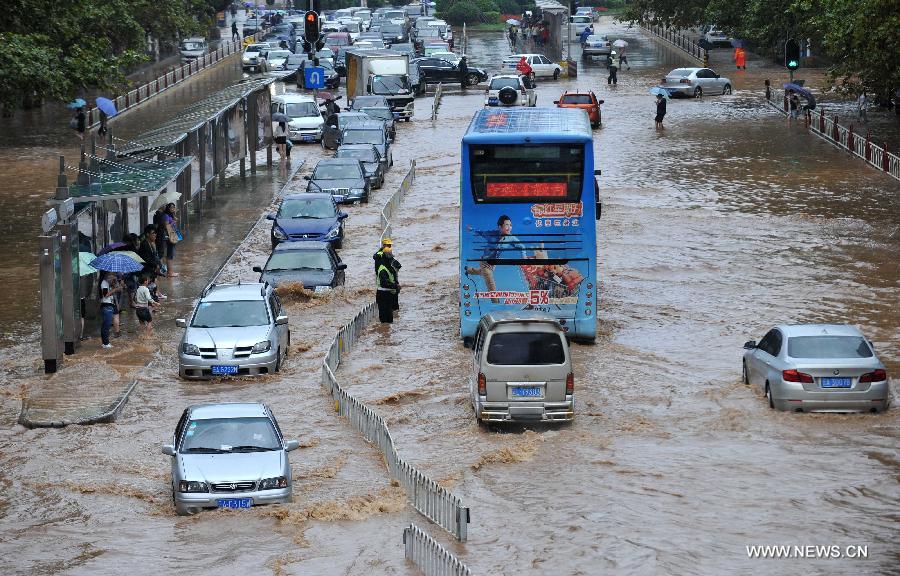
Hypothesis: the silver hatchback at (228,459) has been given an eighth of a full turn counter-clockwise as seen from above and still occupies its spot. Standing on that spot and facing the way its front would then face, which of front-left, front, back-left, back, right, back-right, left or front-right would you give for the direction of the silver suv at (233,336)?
back-left

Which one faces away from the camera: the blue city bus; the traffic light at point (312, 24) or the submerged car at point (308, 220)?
the blue city bus

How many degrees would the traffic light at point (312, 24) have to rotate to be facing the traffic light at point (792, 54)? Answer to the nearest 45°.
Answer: approximately 90° to its left

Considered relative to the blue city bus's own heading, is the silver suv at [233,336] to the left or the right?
on its left

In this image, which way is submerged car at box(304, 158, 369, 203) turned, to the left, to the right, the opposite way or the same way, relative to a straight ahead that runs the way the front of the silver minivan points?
the opposite way

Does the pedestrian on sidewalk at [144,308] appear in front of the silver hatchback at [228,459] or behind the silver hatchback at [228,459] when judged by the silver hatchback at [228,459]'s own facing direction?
behind

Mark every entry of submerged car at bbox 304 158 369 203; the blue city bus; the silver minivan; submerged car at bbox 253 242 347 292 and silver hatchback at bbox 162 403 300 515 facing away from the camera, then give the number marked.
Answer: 2

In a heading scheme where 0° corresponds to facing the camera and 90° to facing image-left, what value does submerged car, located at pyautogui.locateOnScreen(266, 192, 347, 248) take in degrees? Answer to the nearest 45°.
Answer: approximately 0°

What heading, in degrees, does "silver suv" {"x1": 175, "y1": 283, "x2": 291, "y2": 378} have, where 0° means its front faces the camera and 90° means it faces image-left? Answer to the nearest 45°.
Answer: approximately 0°

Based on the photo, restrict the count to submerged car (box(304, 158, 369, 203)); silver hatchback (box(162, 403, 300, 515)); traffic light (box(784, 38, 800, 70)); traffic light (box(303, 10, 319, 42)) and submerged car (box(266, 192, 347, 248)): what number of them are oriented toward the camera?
5

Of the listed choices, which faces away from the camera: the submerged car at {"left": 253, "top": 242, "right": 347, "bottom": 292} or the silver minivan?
the silver minivan

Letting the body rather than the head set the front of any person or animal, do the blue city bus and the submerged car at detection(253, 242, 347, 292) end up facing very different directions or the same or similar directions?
very different directions

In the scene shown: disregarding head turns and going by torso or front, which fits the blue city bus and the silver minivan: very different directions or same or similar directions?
same or similar directions

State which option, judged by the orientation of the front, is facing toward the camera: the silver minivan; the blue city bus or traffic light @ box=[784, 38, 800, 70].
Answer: the traffic light

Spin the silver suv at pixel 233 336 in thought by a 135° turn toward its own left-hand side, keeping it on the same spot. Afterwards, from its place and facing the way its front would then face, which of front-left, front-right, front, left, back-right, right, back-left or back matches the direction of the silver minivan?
right

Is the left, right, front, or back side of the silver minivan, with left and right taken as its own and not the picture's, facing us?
back

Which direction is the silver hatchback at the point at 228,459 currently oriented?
toward the camera

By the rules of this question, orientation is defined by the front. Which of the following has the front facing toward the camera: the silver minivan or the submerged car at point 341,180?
the submerged car

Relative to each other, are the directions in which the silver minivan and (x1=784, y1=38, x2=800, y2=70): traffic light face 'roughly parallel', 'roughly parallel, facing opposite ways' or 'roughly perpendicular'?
roughly parallel, facing opposite ways

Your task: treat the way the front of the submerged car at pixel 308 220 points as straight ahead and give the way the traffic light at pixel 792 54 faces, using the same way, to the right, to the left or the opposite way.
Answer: the same way

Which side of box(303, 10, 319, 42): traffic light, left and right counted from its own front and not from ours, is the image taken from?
front
